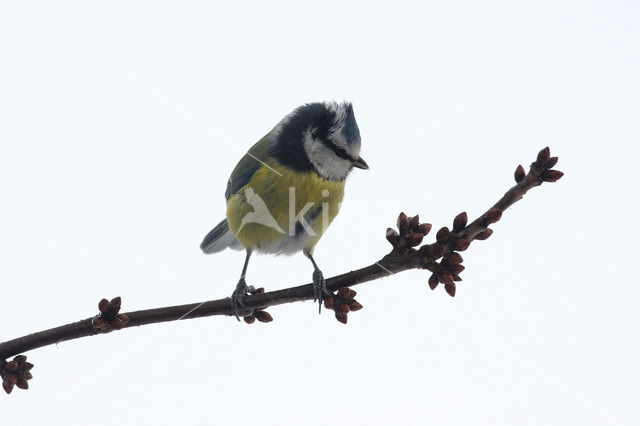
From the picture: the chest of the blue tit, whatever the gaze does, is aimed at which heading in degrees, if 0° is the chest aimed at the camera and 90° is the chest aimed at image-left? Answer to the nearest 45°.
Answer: approximately 315°
